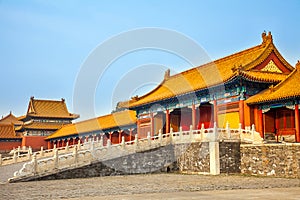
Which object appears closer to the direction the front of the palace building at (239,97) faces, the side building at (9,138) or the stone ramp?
the stone ramp

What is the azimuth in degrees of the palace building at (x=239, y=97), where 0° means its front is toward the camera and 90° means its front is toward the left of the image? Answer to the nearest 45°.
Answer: approximately 45°

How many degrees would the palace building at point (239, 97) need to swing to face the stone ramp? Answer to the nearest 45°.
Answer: approximately 45° to its right

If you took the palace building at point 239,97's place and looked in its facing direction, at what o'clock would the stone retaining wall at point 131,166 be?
The stone retaining wall is roughly at 1 o'clock from the palace building.

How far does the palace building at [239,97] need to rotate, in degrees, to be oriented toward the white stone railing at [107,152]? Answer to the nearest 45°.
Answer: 0° — it already faces it
